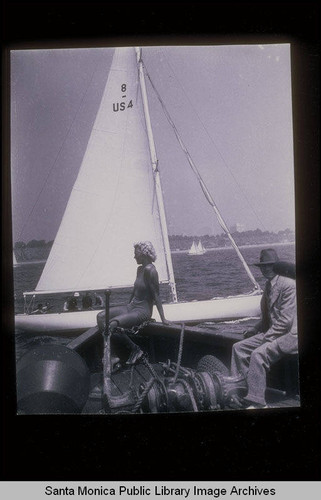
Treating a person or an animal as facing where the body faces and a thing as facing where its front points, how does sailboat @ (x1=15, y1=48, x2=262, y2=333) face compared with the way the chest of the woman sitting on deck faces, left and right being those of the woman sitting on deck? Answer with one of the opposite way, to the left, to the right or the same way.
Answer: the opposite way

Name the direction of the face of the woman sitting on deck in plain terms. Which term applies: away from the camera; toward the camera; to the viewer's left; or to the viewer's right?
to the viewer's left

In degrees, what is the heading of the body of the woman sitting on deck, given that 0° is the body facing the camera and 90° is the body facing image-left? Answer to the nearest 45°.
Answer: approximately 90°

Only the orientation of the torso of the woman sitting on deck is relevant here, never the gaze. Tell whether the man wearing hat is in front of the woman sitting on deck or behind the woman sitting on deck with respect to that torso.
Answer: behind

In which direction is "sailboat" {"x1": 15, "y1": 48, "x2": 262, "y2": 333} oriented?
to the viewer's right

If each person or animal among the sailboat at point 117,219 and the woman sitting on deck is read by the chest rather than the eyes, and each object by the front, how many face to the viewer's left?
1

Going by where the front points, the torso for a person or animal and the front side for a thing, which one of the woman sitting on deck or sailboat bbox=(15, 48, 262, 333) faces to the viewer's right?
the sailboat
